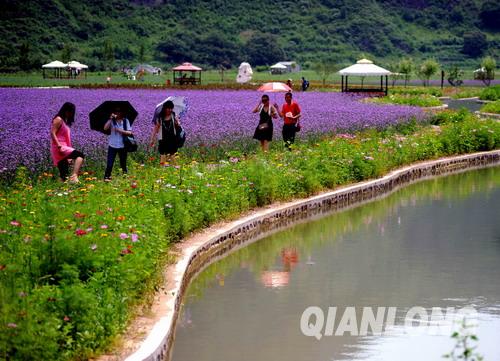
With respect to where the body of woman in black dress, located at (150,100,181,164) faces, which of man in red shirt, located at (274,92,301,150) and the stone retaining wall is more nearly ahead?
the stone retaining wall

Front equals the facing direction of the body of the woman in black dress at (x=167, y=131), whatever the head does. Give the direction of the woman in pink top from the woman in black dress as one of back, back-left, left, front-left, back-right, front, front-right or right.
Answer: front-right

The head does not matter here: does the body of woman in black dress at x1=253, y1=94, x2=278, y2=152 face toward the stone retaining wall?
yes

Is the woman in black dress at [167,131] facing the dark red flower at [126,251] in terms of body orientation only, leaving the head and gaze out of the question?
yes

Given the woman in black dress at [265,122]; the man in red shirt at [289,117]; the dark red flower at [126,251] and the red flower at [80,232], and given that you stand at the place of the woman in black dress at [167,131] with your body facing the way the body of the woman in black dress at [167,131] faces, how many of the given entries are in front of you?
2

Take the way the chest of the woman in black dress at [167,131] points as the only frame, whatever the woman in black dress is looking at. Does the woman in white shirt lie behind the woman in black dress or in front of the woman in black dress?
in front

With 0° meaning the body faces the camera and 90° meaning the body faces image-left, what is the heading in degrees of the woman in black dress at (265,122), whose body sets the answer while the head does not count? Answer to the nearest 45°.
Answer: approximately 0°

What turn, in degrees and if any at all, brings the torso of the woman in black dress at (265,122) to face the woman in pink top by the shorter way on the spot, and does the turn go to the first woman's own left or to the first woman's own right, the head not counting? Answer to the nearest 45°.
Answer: approximately 45° to the first woman's own right

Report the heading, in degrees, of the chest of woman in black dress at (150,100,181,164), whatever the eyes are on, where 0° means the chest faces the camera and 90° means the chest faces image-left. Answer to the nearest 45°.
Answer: approximately 0°

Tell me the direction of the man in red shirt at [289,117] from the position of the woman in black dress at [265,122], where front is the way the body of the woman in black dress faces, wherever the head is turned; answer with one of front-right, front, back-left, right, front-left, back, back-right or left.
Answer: back-left

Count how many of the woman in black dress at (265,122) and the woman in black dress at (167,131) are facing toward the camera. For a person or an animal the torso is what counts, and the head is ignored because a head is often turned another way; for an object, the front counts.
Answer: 2

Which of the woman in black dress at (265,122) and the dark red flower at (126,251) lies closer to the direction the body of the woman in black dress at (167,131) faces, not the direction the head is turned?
the dark red flower

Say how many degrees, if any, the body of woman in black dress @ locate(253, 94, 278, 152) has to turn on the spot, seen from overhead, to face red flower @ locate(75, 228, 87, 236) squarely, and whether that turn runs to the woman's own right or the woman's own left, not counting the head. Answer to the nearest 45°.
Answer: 0° — they already face it

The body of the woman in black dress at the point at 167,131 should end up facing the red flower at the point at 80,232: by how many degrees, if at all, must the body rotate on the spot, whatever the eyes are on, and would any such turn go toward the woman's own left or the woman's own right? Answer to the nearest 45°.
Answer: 0° — they already face it
